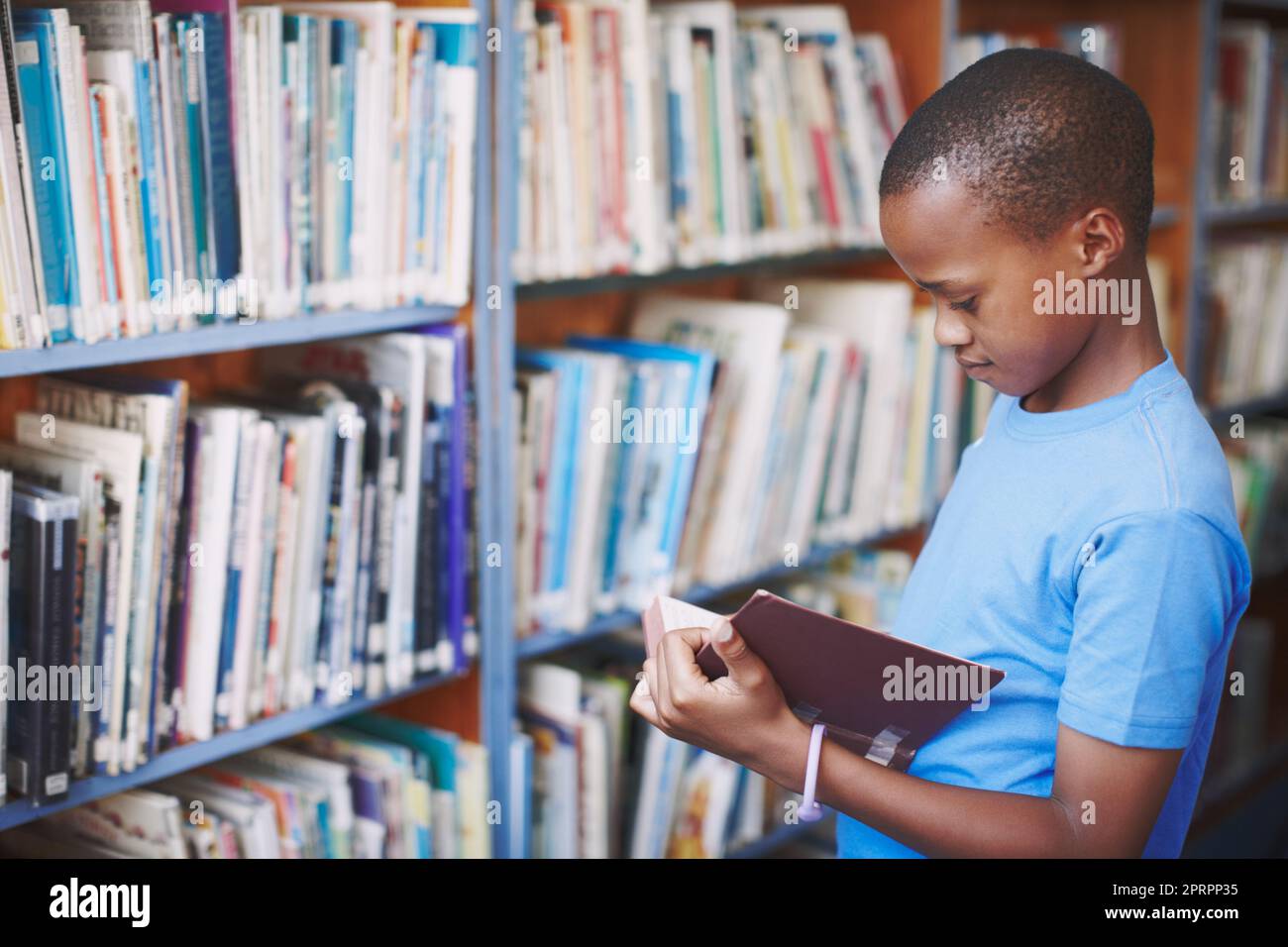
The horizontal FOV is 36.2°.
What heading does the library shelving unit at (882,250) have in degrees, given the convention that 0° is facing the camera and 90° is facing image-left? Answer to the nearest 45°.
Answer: approximately 315°

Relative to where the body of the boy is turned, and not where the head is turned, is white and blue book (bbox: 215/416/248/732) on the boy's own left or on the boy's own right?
on the boy's own right

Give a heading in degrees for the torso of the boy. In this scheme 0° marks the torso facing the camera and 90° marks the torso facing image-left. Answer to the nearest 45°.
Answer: approximately 45°

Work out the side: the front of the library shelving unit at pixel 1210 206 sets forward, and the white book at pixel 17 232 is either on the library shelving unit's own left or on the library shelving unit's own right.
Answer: on the library shelving unit's own right

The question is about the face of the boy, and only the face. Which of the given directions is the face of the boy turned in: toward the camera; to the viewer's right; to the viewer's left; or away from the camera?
to the viewer's left

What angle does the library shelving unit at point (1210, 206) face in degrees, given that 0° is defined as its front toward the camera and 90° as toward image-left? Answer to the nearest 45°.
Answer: approximately 315°

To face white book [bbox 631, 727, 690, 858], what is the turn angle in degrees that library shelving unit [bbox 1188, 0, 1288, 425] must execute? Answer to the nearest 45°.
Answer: approximately 90° to its right

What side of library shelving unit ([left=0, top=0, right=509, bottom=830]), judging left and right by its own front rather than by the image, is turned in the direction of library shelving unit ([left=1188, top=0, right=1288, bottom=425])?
left
